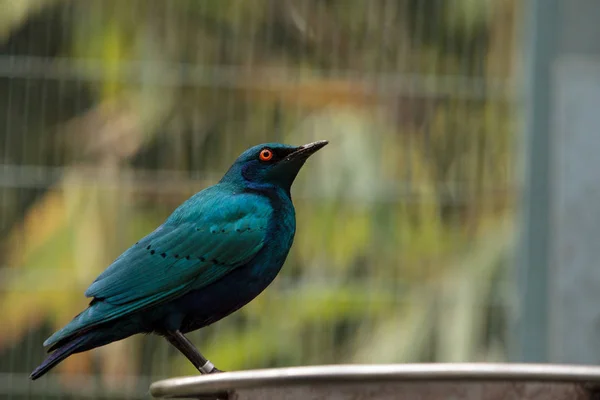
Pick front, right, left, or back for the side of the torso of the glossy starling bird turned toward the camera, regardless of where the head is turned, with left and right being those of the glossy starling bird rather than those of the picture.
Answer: right
